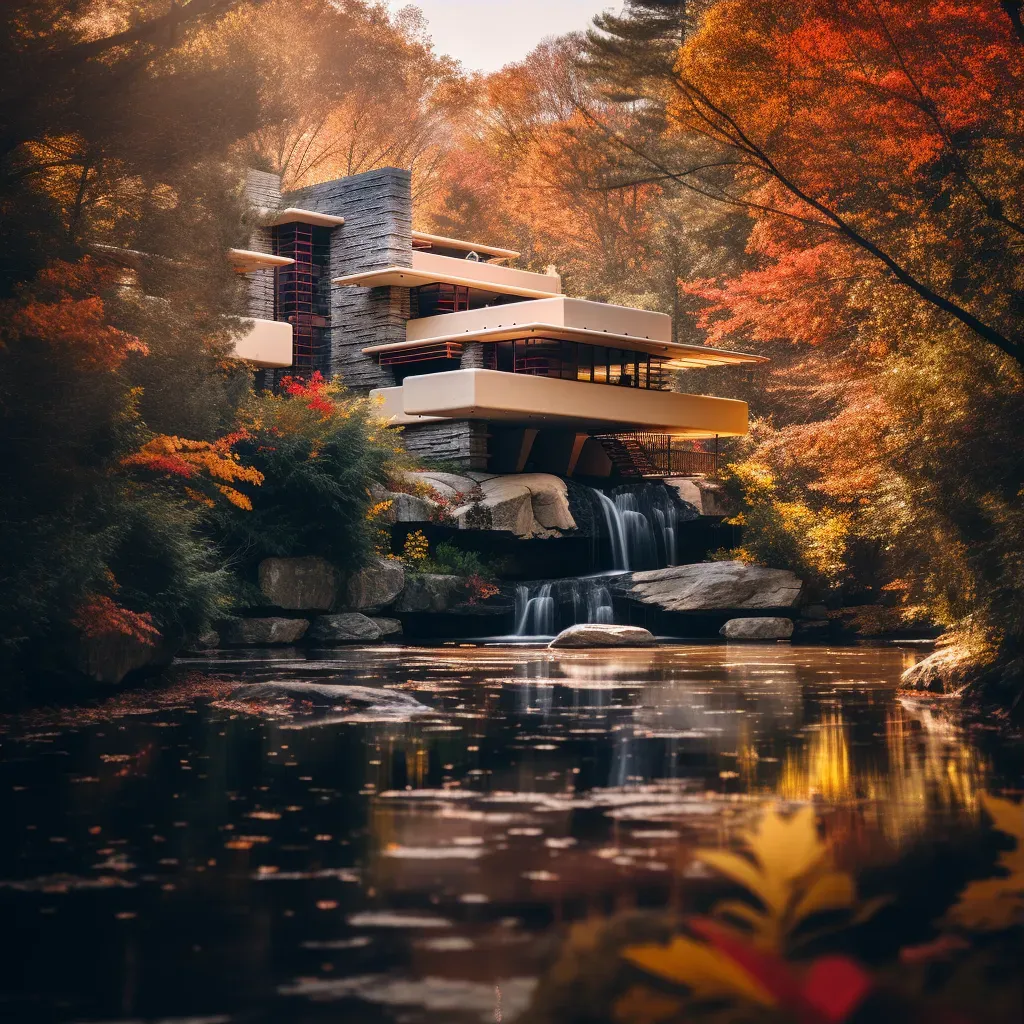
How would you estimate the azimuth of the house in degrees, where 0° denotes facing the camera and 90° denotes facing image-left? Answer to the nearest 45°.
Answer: approximately 315°

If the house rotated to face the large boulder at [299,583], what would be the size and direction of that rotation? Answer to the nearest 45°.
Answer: approximately 45° to its right

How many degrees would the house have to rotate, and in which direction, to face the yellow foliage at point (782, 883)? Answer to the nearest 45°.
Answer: approximately 45° to its right

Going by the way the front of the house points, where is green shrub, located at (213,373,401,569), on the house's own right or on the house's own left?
on the house's own right

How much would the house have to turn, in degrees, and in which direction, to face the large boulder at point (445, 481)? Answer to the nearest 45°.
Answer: approximately 45° to its right

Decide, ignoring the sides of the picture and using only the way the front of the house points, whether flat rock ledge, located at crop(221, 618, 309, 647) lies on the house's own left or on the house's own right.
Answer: on the house's own right

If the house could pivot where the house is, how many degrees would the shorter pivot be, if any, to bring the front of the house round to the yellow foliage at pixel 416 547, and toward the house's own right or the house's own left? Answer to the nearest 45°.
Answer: approximately 45° to the house's own right

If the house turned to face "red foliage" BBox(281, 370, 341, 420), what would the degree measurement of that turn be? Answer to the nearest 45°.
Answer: approximately 45° to its right

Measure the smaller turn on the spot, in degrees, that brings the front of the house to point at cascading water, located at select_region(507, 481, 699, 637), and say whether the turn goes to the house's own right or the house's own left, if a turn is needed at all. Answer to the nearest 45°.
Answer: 0° — it already faces it

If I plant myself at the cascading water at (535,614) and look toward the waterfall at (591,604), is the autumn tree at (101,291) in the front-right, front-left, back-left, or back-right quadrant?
back-right
